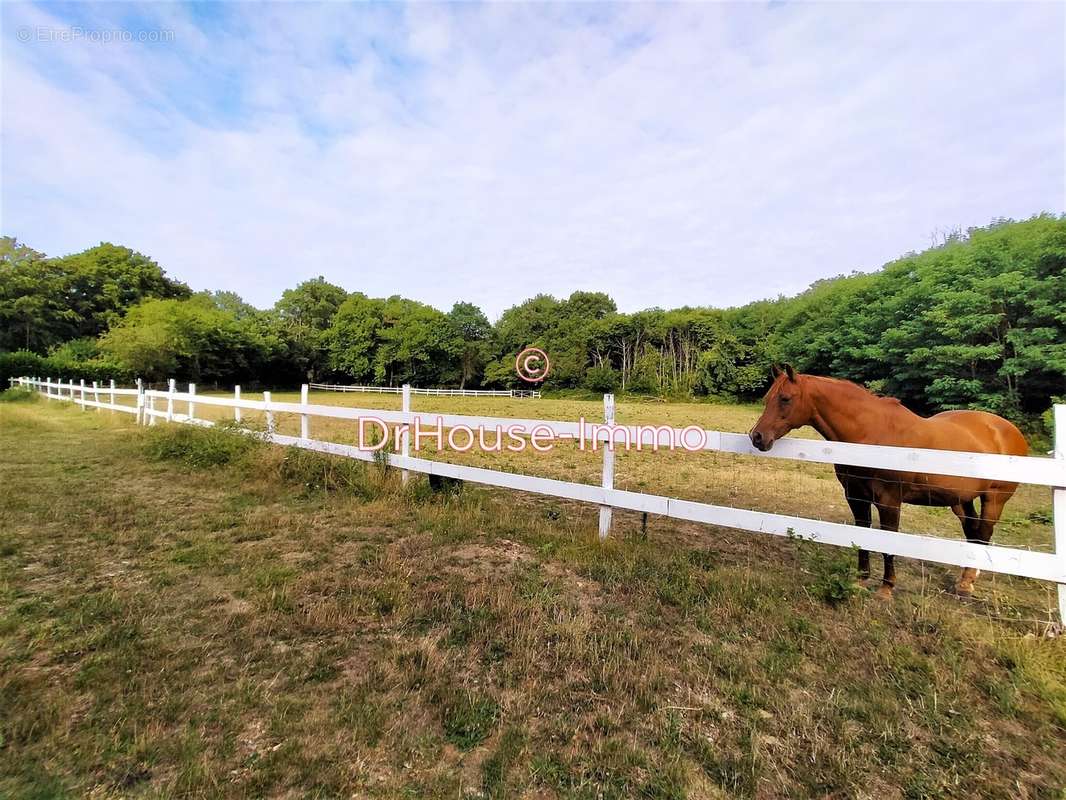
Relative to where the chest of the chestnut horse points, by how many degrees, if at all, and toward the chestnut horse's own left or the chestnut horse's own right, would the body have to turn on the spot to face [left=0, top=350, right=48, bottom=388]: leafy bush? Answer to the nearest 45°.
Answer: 0° — it already faces it

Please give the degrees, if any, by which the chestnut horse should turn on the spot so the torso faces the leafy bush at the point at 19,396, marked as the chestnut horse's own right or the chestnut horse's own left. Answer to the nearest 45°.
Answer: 0° — it already faces it

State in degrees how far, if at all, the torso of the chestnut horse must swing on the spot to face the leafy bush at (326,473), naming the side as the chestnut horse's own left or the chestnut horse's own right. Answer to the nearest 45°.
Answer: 0° — it already faces it

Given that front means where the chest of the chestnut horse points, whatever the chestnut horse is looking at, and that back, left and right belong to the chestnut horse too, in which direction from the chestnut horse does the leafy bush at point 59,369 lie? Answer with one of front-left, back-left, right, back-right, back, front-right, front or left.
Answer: front

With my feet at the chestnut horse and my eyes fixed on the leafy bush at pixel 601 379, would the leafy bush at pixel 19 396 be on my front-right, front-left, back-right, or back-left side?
front-left

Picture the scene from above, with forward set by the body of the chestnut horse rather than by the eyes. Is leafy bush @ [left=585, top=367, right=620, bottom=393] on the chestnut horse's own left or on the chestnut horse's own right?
on the chestnut horse's own right

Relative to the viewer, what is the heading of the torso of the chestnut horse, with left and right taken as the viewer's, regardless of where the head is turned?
facing to the left of the viewer

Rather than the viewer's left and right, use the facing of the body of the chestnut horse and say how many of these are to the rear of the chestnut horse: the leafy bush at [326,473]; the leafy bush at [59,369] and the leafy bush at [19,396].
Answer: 0
